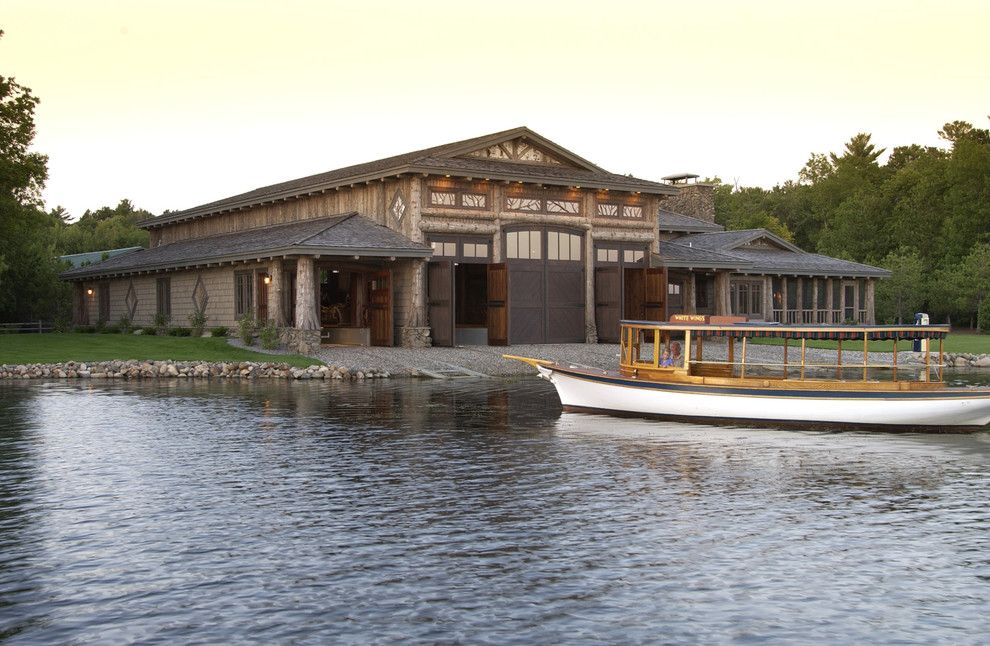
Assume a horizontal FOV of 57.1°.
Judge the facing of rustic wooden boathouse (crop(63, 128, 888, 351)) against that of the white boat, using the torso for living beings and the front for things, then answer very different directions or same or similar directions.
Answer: very different directions

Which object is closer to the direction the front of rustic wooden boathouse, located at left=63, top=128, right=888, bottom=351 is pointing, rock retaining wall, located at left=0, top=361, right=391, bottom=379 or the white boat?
the white boat

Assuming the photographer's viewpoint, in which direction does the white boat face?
facing to the left of the viewer

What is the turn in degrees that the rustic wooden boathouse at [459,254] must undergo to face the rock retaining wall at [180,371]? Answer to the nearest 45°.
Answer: approximately 90° to its right

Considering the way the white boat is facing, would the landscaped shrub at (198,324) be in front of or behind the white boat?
in front

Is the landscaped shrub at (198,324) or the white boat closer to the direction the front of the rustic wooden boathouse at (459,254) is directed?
the white boat

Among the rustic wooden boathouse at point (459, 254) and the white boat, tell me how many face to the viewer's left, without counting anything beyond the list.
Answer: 1

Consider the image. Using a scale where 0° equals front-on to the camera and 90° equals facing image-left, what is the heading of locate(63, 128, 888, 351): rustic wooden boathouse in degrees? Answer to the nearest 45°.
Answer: approximately 315°

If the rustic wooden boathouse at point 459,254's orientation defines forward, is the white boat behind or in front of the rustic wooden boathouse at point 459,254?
in front

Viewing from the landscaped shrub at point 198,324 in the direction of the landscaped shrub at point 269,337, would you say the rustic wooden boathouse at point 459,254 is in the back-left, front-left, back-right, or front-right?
front-left

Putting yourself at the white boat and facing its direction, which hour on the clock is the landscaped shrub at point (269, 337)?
The landscaped shrub is roughly at 1 o'clock from the white boat.
